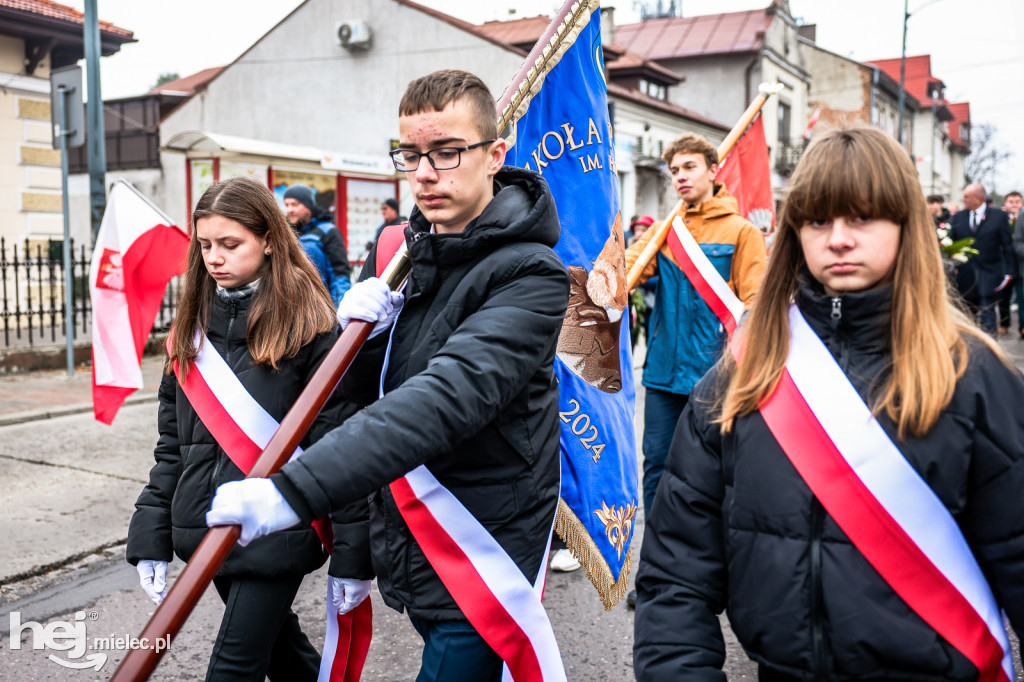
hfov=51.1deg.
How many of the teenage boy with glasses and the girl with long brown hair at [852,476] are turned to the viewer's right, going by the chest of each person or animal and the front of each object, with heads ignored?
0

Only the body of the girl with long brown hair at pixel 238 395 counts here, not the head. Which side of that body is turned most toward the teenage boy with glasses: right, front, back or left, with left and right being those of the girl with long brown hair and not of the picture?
left

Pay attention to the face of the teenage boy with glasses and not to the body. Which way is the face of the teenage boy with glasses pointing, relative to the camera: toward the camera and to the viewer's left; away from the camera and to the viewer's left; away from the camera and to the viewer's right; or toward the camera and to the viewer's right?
toward the camera and to the viewer's left

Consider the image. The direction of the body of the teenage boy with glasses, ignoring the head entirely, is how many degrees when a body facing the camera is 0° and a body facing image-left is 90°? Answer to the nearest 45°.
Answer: approximately 45°

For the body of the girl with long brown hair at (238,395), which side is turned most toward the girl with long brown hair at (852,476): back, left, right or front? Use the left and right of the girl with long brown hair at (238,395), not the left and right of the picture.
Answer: left
